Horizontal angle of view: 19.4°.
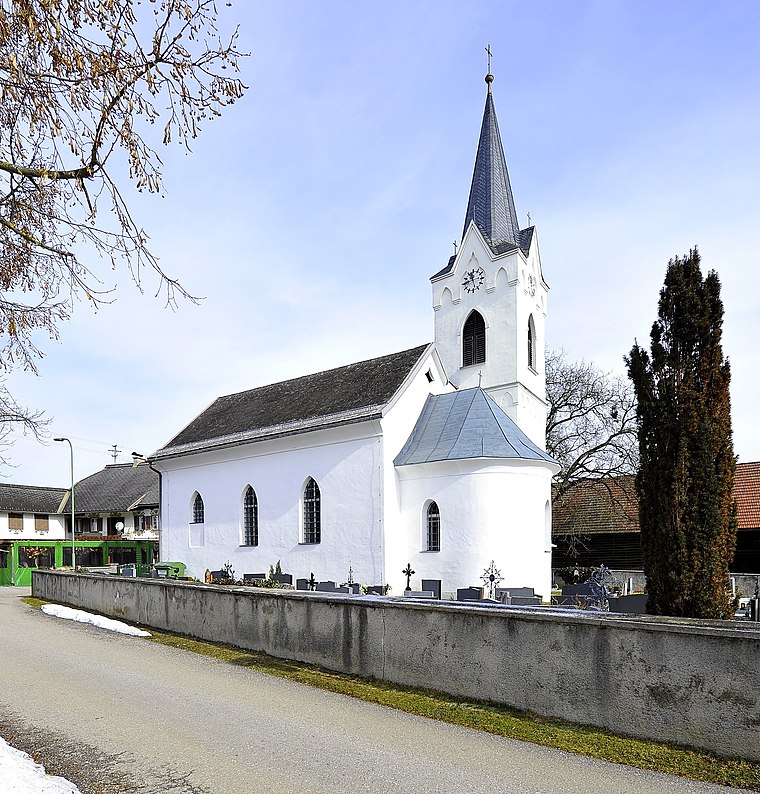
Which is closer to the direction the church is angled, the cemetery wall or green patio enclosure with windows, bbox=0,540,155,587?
the green patio enclosure with windows

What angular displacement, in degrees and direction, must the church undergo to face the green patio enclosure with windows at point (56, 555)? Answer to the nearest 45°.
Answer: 0° — it already faces it

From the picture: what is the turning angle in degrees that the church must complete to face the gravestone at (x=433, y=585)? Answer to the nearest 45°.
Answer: approximately 135° to its left

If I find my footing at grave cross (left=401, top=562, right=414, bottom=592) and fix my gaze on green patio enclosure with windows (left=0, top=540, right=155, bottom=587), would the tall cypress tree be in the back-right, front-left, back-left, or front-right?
back-left

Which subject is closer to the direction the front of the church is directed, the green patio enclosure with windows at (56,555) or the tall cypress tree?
the green patio enclosure with windows

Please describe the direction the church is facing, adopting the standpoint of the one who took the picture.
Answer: facing away from the viewer and to the left of the viewer

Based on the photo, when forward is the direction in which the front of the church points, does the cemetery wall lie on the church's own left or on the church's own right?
on the church's own left
